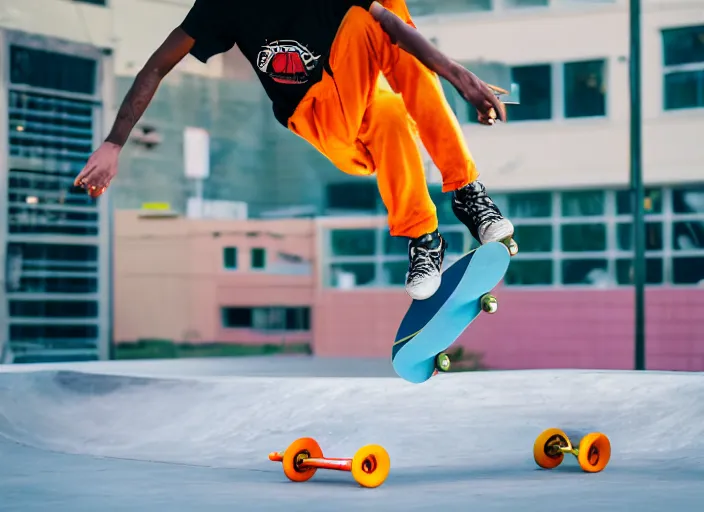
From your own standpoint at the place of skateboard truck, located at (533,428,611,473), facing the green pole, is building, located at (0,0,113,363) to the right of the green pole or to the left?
left

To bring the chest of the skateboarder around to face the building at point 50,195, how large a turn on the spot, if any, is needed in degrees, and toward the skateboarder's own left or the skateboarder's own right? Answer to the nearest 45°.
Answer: approximately 180°

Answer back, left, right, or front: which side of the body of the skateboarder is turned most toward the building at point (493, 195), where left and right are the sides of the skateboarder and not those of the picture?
back

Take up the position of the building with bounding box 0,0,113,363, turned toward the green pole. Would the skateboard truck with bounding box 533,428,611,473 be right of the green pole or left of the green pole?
right

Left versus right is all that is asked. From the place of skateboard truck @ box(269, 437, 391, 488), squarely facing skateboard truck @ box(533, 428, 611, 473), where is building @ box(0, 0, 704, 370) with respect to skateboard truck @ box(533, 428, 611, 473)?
left

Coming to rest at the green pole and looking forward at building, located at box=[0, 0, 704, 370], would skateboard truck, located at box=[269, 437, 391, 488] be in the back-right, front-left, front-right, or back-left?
back-left

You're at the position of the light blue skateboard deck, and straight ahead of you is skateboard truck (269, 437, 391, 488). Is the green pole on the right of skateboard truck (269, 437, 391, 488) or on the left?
right

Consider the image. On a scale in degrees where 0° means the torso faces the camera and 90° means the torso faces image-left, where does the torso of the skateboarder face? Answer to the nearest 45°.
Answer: approximately 0°
